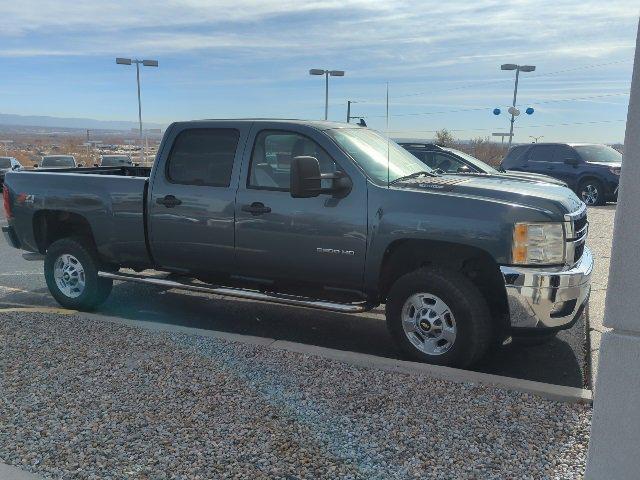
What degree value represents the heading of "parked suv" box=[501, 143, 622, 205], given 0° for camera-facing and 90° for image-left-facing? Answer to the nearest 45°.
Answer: approximately 315°

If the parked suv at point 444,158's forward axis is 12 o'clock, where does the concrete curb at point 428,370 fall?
The concrete curb is roughly at 3 o'clock from the parked suv.

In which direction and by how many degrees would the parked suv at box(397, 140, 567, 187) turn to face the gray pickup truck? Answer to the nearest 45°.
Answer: approximately 90° to its right

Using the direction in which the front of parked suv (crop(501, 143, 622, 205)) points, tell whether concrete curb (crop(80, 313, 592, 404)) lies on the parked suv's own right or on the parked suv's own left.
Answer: on the parked suv's own right

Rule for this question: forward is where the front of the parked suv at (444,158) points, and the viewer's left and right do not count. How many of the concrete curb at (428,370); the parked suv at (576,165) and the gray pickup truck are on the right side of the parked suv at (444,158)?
2

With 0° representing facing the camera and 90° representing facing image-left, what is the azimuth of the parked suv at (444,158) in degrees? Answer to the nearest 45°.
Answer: approximately 270°
